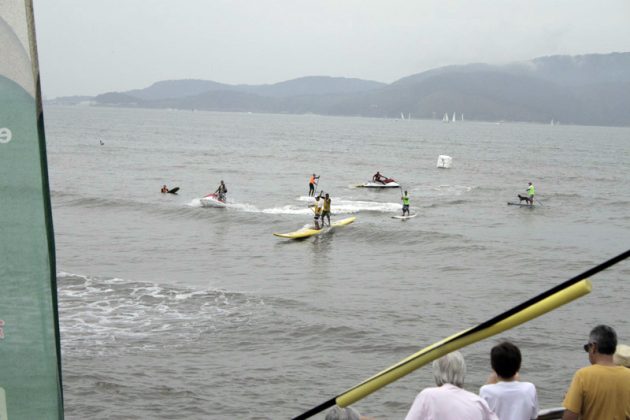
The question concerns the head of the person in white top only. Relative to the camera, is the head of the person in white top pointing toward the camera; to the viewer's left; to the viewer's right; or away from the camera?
away from the camera

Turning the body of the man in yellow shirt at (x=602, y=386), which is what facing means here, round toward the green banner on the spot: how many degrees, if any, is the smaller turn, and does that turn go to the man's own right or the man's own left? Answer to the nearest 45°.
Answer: approximately 90° to the man's own left

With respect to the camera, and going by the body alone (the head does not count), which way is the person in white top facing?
away from the camera

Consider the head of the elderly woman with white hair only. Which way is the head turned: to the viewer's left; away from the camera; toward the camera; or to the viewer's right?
away from the camera

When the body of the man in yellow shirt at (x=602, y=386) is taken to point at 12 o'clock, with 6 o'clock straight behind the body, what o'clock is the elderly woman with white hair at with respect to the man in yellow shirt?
The elderly woman with white hair is roughly at 9 o'clock from the man in yellow shirt.

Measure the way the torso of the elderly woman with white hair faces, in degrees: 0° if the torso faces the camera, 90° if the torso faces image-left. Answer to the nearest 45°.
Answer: approximately 180°

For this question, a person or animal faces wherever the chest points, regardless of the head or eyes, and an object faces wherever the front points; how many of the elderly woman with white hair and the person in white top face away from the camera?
2

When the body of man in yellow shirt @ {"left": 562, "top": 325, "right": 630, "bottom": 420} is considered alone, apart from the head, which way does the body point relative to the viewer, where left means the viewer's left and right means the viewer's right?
facing away from the viewer and to the left of the viewer

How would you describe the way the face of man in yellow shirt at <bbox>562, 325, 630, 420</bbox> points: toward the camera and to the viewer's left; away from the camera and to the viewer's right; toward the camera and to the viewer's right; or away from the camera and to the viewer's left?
away from the camera and to the viewer's left
